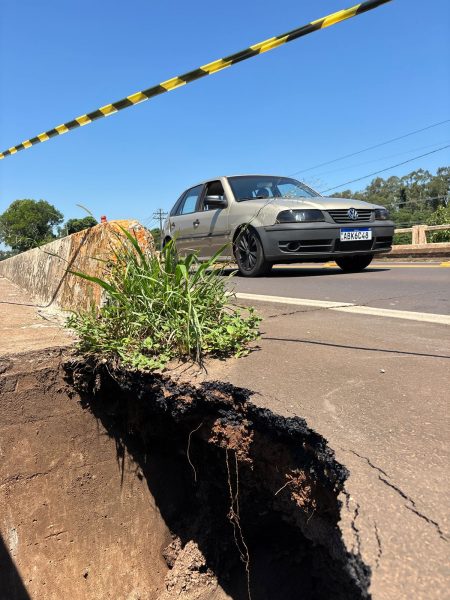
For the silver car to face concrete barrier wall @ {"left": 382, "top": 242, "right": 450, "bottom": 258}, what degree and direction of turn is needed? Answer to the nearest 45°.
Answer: approximately 90° to its left

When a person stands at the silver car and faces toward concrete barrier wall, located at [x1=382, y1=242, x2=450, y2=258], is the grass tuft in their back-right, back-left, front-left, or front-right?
back-right

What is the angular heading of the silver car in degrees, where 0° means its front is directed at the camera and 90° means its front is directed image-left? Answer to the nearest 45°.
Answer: approximately 315°

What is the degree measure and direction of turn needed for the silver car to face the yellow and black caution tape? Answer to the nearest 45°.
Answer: approximately 45° to its right

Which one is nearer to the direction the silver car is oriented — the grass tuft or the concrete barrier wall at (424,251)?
the grass tuft

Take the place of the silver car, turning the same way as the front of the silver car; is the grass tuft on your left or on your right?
on your right

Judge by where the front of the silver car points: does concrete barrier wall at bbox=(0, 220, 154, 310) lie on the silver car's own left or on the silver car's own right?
on the silver car's own right
